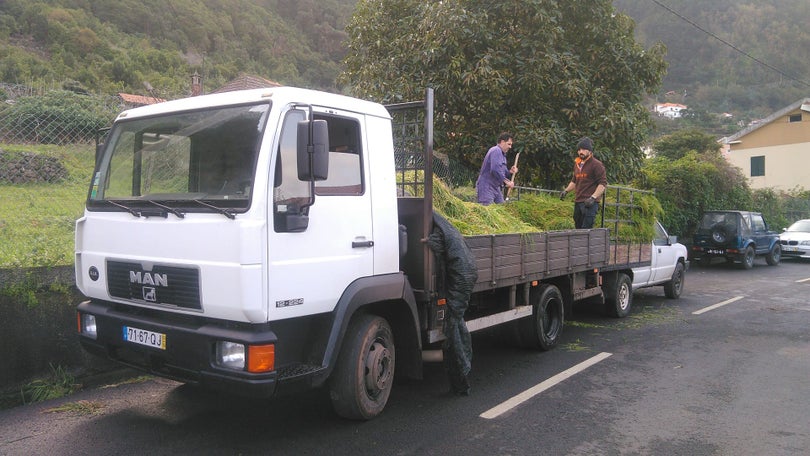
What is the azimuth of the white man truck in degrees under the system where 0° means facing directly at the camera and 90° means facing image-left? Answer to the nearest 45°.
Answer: approximately 45°

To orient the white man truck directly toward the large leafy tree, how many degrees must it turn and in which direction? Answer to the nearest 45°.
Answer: approximately 180°

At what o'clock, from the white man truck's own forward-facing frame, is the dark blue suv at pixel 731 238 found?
The dark blue suv is roughly at 6 o'clock from the white man truck.

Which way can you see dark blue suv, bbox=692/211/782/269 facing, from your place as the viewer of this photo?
facing away from the viewer and to the right of the viewer

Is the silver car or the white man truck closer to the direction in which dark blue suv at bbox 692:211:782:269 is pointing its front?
the silver car

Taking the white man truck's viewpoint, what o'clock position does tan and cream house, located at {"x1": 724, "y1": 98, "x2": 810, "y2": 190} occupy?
The tan and cream house is roughly at 6 o'clock from the white man truck.

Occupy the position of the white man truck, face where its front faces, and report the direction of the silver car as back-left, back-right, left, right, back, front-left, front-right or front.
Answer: back

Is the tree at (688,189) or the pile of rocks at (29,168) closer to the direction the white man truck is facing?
the pile of rocks

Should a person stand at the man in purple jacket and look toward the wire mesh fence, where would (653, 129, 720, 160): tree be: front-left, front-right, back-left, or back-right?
back-right

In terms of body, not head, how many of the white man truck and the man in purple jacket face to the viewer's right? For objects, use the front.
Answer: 1

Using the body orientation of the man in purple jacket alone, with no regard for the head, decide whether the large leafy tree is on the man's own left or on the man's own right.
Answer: on the man's own left

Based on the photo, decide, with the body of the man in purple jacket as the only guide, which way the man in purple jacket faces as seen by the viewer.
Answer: to the viewer's right

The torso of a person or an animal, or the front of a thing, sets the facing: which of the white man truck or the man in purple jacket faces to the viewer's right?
the man in purple jacket

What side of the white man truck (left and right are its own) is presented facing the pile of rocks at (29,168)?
right
